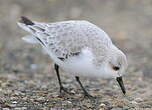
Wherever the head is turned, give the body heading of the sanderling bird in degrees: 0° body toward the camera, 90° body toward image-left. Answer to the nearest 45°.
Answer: approximately 270°
